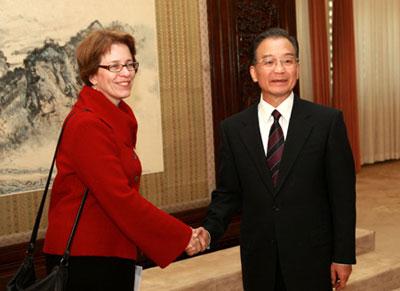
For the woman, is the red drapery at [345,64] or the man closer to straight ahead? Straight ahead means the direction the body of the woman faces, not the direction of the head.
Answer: the man

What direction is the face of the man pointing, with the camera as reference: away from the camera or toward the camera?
toward the camera

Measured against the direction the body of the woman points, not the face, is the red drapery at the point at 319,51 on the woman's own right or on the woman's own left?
on the woman's own left

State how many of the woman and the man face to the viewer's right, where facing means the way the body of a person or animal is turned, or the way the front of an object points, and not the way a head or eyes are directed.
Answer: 1

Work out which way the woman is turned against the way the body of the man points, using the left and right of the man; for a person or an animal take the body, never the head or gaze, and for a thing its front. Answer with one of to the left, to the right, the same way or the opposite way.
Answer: to the left

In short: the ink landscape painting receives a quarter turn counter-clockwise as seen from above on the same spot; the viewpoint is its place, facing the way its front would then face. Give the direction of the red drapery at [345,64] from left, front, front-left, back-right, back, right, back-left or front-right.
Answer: front

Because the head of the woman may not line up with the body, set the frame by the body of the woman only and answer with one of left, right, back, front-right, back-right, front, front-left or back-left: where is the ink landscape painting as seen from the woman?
left

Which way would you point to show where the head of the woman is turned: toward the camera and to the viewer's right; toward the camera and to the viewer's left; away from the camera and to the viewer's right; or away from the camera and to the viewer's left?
toward the camera and to the viewer's right

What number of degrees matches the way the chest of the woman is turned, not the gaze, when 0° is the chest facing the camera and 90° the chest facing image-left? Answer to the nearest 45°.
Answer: approximately 270°

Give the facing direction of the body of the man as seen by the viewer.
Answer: toward the camera

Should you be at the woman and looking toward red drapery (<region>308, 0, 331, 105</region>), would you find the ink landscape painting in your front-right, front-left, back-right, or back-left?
front-left

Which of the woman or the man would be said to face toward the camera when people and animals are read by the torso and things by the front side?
the man

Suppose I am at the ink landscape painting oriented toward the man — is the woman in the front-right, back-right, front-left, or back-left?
front-right

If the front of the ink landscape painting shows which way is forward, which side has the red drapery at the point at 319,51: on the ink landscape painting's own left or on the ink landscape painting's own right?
on the ink landscape painting's own left

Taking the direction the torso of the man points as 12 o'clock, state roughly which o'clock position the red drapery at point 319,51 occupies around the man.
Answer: The red drapery is roughly at 6 o'clock from the man.
